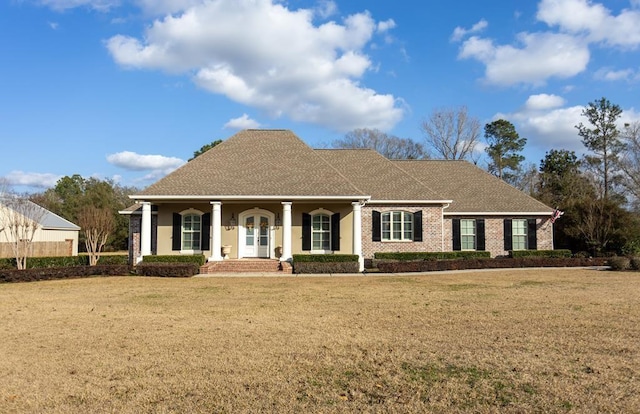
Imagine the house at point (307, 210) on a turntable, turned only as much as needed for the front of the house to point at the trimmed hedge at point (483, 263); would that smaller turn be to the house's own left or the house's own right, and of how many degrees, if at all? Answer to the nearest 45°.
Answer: approximately 90° to the house's own left

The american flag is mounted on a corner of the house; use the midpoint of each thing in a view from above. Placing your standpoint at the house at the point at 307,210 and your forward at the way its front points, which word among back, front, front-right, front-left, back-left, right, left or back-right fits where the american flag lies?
left

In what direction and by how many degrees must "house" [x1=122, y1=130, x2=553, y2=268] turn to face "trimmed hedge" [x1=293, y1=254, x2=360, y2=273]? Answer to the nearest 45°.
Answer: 0° — it already faces it

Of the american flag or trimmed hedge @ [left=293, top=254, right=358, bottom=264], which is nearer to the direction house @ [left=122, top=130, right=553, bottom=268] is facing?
the trimmed hedge

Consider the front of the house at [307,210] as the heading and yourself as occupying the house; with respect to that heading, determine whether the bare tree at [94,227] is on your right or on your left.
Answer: on your right

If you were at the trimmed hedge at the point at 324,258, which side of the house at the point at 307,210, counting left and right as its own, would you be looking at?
front

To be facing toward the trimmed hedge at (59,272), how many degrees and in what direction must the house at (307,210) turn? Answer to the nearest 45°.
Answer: approximately 45° to its right

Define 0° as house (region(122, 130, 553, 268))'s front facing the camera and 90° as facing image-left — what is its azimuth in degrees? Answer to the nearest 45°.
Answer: approximately 0°

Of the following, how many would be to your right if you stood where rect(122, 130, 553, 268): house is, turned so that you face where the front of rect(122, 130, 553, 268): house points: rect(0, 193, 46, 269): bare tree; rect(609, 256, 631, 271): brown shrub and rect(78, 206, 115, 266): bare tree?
2

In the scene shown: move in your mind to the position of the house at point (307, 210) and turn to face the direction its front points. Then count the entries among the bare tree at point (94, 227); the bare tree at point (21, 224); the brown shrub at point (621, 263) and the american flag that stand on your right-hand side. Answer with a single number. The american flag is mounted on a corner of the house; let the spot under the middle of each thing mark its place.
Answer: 2

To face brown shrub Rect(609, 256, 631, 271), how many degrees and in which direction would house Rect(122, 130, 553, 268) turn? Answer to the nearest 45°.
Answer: approximately 90° to its left

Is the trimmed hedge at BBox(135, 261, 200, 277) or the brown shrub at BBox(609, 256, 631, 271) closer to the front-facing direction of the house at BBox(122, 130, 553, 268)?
the trimmed hedge

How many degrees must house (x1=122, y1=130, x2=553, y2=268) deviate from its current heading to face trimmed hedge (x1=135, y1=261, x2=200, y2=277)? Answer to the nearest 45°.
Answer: approximately 45° to its right

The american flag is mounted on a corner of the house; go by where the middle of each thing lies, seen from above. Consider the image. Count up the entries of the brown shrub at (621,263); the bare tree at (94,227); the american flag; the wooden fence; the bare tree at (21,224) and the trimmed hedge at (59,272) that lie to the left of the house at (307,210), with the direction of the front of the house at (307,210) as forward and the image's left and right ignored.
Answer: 2

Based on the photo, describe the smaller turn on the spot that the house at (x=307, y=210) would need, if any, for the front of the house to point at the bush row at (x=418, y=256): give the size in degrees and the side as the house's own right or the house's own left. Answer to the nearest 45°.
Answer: approximately 90° to the house's own left
